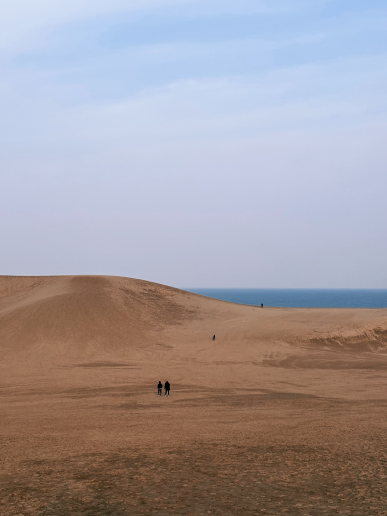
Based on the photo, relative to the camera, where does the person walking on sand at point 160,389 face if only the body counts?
away from the camera

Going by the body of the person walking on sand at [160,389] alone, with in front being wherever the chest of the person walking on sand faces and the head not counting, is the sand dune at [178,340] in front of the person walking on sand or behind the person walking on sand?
in front
